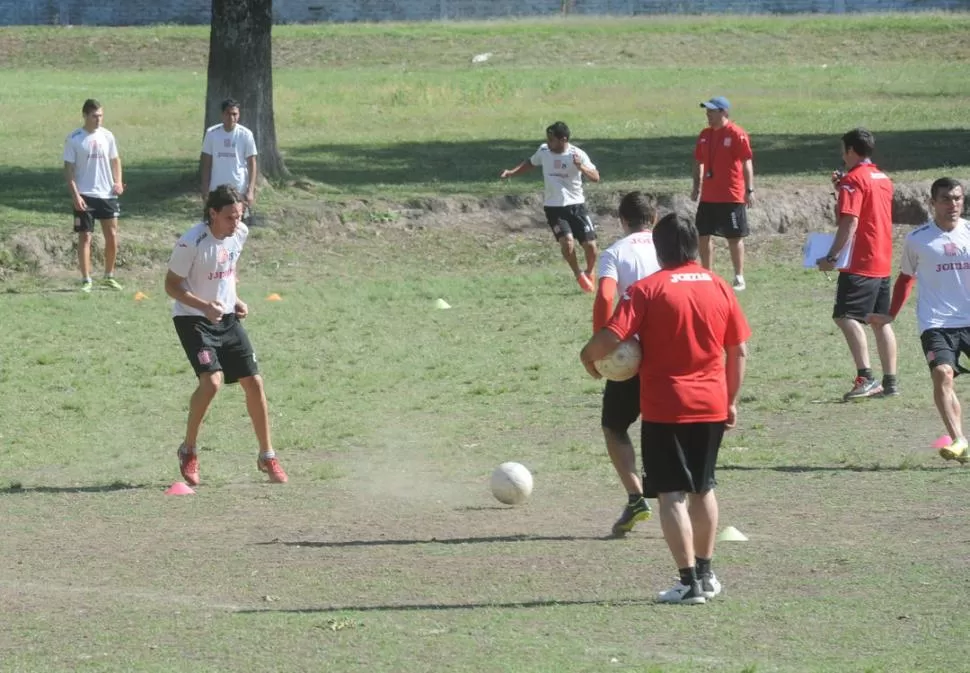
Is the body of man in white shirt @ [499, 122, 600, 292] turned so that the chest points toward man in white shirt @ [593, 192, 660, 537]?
yes

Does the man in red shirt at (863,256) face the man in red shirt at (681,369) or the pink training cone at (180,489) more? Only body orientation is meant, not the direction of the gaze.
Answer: the pink training cone

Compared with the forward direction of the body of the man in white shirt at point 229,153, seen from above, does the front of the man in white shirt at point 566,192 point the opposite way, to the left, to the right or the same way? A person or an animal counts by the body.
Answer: the same way

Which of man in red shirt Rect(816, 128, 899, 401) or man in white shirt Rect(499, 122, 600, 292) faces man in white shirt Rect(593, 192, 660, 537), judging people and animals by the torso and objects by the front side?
man in white shirt Rect(499, 122, 600, 292)

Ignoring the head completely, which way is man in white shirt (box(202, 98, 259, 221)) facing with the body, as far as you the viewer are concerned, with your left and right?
facing the viewer

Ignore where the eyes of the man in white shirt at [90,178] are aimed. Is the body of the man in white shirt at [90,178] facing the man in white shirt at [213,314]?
yes

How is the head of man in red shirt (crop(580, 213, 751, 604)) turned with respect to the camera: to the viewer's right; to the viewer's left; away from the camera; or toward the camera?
away from the camera

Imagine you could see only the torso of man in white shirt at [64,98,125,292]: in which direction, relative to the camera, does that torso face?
toward the camera

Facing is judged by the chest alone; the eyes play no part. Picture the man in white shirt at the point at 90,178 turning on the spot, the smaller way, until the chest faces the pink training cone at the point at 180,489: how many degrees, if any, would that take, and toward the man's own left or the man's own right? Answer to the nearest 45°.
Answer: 0° — they already face it

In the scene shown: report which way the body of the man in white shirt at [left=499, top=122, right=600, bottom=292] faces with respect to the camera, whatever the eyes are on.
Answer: toward the camera

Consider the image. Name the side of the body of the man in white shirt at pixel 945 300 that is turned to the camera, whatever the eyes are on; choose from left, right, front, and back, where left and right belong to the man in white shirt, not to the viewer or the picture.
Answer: front

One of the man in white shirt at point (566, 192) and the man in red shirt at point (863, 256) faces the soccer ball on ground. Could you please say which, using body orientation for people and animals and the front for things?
the man in white shirt

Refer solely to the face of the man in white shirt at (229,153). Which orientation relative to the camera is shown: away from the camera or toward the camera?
toward the camera

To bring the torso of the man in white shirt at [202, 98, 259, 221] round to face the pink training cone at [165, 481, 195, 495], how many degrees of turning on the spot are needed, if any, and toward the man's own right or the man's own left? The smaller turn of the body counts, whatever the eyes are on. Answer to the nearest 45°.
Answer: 0° — they already face it
